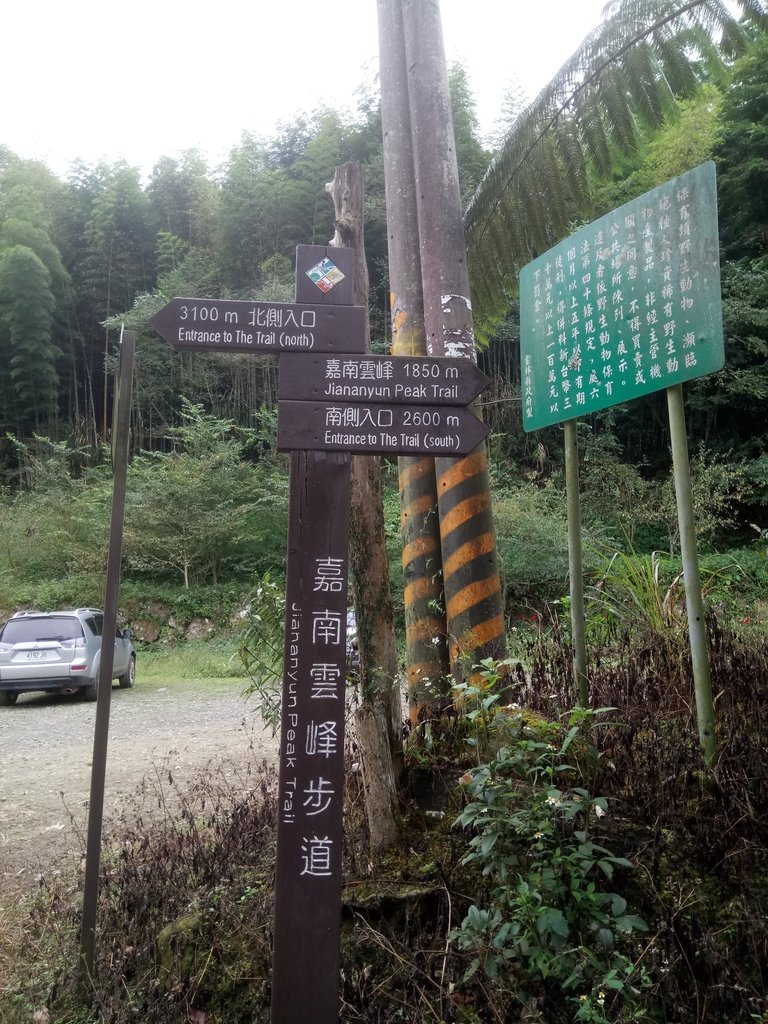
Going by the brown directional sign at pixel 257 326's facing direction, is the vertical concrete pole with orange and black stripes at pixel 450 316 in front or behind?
behind

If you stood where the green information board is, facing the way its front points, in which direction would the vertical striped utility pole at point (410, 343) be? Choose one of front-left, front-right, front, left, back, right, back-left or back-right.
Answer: right

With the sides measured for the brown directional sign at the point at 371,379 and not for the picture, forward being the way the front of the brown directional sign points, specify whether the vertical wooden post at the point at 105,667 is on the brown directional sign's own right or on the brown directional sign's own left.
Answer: on the brown directional sign's own right

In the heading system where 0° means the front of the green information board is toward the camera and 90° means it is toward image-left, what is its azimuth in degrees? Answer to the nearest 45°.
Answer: approximately 45°

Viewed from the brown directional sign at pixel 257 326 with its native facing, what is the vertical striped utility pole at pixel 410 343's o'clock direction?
The vertical striped utility pole is roughly at 7 o'clock from the brown directional sign.

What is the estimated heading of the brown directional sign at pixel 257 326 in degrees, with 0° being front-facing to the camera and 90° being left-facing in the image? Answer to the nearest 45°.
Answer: approximately 0°

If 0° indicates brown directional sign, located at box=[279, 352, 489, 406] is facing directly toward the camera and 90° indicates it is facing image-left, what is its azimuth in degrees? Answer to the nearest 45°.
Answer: approximately 0°
